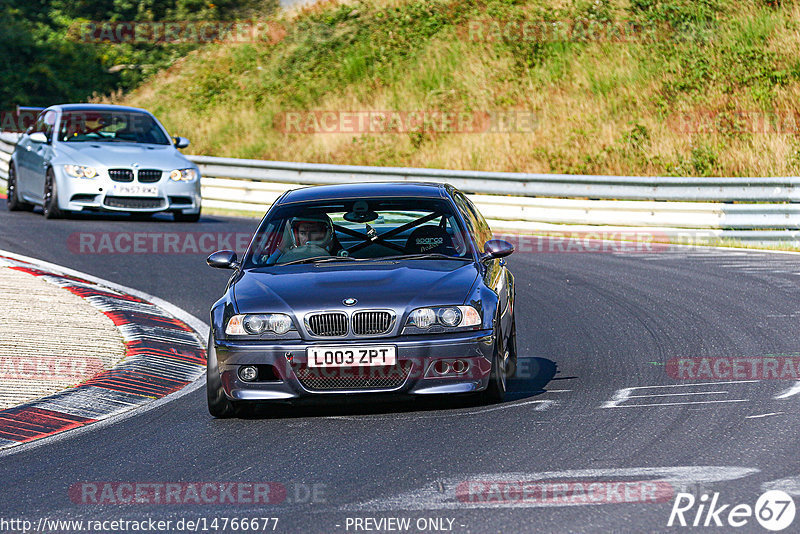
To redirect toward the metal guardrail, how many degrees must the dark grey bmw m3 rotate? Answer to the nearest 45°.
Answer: approximately 180°

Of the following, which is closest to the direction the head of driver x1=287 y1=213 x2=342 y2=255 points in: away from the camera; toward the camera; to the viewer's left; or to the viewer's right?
toward the camera

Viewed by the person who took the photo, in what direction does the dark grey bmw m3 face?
facing the viewer

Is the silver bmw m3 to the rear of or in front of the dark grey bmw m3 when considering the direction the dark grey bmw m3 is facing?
to the rear

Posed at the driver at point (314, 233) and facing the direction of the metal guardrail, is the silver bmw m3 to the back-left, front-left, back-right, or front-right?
front-left
